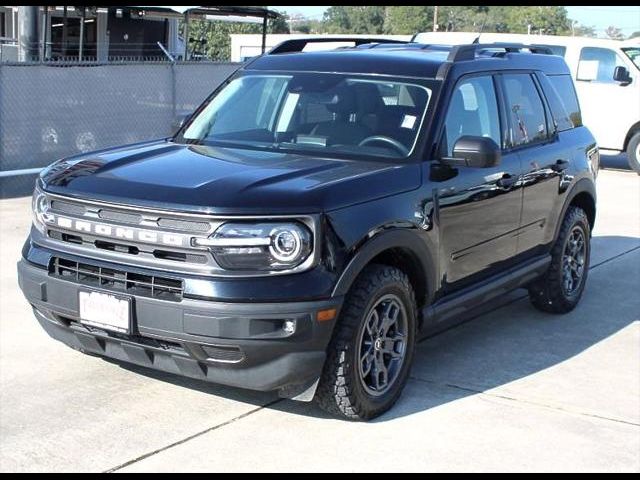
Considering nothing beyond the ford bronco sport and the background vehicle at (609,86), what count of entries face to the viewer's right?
1

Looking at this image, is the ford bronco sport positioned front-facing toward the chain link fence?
no

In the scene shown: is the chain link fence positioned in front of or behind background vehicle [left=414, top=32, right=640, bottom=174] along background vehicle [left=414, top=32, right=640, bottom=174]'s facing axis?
behind

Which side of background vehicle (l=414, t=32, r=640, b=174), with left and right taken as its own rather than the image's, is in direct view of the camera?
right

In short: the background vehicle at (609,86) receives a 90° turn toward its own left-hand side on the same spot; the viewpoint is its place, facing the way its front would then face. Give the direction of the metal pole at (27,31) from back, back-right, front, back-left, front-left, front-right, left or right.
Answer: left

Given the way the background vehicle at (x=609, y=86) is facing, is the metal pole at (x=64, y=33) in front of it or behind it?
behind

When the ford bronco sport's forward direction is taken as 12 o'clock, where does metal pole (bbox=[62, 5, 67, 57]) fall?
The metal pole is roughly at 4 o'clock from the ford bronco sport.

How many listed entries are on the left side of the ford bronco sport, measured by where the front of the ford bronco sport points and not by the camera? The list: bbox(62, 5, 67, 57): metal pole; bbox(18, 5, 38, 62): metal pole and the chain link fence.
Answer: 0

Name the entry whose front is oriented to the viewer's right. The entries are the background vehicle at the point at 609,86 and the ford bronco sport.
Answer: the background vehicle

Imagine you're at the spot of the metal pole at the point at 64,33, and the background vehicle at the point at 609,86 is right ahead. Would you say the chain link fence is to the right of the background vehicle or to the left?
right

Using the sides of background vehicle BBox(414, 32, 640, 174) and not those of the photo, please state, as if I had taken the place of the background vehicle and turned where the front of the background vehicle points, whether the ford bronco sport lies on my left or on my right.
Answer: on my right

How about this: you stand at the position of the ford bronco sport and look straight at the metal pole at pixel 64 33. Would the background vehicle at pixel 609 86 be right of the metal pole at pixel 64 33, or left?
right

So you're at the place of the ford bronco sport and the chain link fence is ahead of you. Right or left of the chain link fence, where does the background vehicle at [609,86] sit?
right
